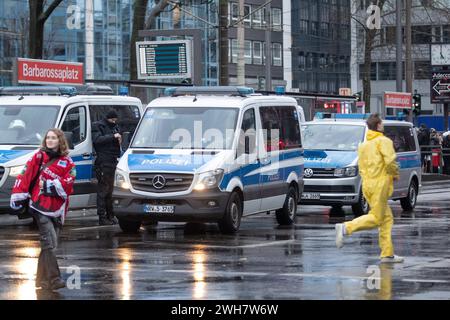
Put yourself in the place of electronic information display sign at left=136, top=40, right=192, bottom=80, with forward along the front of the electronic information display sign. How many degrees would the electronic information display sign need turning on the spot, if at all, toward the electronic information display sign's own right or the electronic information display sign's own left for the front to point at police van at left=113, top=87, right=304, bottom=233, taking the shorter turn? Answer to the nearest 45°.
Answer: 0° — it already faces it

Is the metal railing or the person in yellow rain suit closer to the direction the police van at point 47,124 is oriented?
the person in yellow rain suit

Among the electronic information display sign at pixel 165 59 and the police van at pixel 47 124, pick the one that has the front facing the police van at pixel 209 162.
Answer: the electronic information display sign

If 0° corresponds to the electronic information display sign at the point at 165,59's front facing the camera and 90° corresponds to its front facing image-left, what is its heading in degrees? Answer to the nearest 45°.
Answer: approximately 0°

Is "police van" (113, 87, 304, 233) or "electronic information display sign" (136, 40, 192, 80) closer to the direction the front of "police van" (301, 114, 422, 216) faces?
the police van

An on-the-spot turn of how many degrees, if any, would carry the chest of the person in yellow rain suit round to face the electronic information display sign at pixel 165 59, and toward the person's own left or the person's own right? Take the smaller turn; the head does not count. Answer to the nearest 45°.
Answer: approximately 45° to the person's own left

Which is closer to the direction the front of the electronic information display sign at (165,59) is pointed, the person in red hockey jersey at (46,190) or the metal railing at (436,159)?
the person in red hockey jersey

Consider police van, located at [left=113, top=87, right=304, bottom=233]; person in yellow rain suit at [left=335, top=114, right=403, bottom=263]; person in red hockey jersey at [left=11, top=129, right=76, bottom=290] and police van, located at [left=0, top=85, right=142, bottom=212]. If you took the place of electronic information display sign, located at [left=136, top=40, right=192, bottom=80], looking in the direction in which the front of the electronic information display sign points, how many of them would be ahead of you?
4

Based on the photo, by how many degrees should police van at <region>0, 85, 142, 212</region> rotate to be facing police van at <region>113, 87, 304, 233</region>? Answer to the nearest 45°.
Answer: approximately 90° to its left

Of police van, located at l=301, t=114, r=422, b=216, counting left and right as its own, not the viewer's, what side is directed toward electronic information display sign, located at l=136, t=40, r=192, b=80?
right

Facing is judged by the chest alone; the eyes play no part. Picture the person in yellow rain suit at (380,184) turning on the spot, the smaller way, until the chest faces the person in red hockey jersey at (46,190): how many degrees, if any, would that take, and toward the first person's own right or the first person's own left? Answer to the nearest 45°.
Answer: approximately 180°

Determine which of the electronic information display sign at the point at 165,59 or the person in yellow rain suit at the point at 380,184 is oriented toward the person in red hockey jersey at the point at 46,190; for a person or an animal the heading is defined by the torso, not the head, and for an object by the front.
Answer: the electronic information display sign

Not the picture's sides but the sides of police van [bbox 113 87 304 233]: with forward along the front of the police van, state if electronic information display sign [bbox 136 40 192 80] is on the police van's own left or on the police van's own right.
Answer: on the police van's own right

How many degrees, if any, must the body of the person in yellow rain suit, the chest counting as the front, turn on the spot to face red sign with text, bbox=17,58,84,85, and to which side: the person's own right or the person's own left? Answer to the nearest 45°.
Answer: approximately 90° to the person's own left

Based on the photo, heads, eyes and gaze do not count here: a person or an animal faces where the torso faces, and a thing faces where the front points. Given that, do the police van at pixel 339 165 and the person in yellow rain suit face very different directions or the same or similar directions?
very different directions
